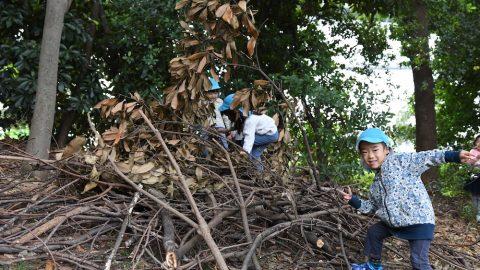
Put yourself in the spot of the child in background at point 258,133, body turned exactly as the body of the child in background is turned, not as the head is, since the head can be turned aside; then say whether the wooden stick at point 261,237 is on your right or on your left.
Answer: on your left

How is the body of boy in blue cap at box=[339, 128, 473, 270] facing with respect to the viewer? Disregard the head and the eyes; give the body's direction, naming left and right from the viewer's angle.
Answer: facing the viewer and to the left of the viewer

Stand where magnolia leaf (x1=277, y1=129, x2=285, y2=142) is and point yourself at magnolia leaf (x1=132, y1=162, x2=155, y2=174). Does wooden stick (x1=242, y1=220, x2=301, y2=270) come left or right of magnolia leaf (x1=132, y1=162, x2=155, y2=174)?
left

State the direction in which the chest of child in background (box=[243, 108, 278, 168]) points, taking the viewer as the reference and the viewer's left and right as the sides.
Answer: facing to the left of the viewer

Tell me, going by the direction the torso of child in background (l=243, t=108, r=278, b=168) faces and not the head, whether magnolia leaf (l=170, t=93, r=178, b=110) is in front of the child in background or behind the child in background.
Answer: in front

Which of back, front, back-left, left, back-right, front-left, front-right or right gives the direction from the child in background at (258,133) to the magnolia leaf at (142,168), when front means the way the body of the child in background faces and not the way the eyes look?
front-left

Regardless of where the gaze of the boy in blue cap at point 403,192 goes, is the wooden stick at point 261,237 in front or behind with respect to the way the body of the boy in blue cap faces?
in front

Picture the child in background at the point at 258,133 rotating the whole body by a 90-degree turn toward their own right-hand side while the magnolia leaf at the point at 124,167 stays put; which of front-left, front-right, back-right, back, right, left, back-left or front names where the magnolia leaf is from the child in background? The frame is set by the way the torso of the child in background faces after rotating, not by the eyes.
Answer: back-left

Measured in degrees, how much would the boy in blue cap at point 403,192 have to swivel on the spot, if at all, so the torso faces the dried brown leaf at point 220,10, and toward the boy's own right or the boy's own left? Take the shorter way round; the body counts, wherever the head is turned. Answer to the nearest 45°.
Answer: approximately 45° to the boy's own right
